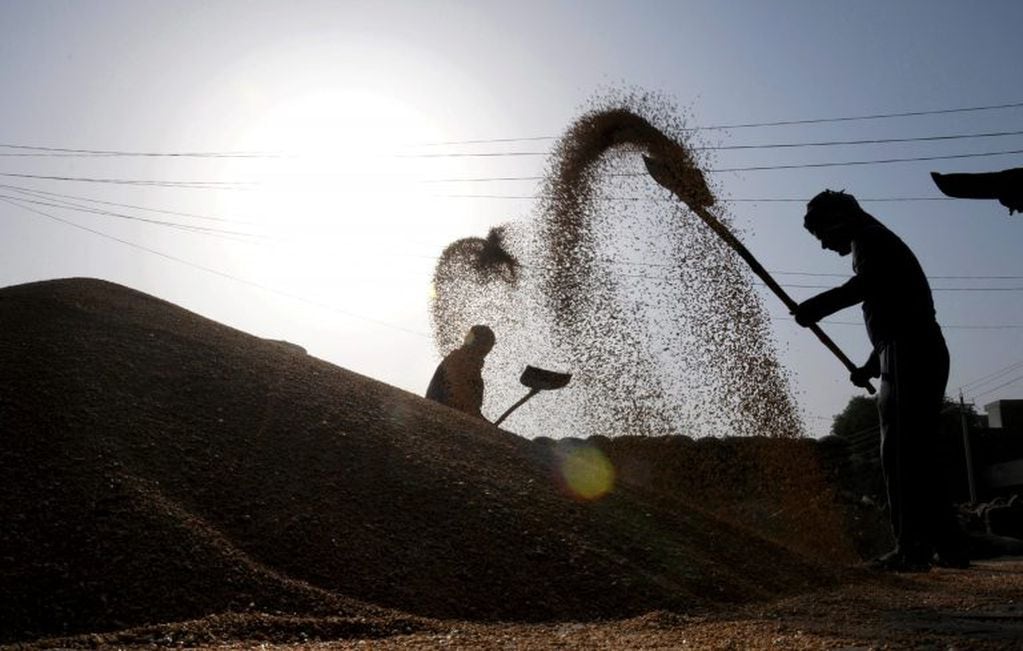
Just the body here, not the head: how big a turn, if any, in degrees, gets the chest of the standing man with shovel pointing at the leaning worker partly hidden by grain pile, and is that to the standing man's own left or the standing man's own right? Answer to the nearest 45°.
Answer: approximately 45° to the standing man's own right

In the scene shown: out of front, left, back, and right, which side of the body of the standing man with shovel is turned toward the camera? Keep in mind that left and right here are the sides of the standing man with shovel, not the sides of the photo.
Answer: left

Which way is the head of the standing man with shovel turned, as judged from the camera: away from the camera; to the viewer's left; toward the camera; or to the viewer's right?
to the viewer's left
